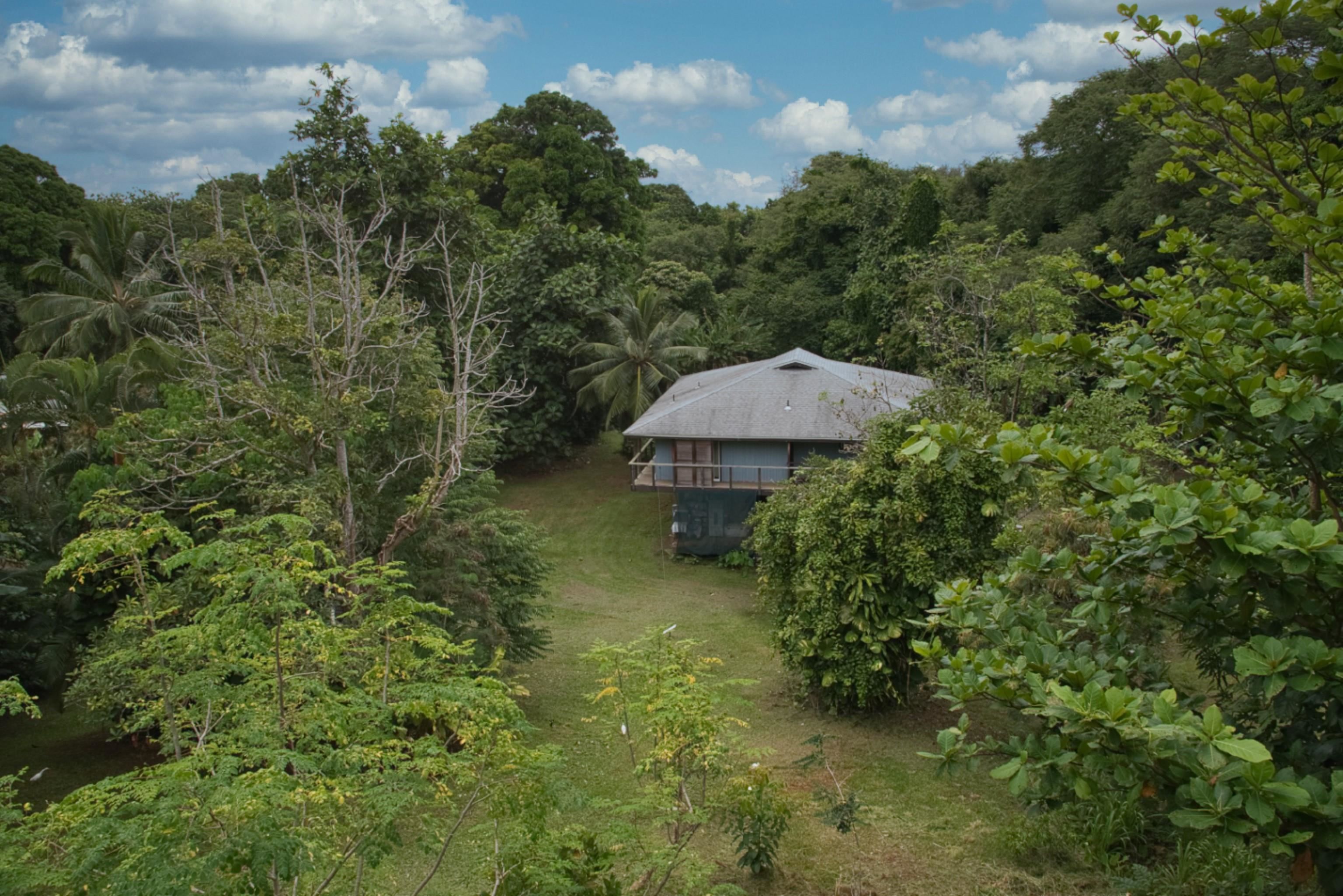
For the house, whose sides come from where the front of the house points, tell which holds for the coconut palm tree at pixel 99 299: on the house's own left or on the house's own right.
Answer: on the house's own right

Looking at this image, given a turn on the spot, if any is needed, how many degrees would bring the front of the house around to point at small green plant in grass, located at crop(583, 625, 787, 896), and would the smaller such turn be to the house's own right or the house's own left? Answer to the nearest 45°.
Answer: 0° — it already faces it

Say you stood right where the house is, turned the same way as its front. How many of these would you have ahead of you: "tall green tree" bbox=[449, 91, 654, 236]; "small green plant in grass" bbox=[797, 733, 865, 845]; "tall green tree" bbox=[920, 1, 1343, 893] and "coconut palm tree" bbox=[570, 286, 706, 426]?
2

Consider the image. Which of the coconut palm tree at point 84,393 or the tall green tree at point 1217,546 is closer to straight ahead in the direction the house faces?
the tall green tree

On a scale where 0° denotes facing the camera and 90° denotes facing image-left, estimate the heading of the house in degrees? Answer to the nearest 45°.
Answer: approximately 0°

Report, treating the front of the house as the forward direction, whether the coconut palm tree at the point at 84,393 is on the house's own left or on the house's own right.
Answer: on the house's own right

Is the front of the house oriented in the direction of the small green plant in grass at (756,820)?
yes
